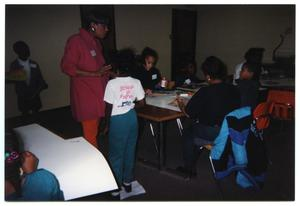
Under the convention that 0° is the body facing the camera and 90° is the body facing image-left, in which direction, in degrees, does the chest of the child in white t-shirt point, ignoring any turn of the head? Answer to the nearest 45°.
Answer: approximately 180°

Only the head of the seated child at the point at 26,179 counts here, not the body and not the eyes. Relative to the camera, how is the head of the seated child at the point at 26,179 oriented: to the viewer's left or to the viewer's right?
to the viewer's right

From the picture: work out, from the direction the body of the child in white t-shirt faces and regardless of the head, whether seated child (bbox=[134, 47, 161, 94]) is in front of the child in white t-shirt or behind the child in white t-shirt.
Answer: in front

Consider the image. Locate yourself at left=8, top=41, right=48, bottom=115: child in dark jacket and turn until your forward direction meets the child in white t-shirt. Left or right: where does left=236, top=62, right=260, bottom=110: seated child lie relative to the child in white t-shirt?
left

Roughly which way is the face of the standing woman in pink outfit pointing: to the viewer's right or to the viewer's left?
to the viewer's right

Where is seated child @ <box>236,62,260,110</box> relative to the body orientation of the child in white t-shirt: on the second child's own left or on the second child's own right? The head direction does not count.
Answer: on the second child's own right

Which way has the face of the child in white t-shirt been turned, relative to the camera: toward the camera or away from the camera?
away from the camera

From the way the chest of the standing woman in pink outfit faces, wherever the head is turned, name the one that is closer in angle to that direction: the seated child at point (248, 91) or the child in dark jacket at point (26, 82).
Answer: the seated child

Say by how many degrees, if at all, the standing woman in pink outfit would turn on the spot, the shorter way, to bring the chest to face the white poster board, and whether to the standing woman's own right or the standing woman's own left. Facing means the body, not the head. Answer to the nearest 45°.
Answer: approximately 45° to the standing woman's own right

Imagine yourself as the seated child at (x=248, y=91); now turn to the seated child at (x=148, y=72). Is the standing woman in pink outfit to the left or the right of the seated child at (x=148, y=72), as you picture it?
left

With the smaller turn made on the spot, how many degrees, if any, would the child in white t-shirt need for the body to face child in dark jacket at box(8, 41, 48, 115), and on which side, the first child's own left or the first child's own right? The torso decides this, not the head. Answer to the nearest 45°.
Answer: approximately 45° to the first child's own left

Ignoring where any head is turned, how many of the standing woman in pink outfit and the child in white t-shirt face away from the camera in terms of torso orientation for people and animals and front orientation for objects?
1

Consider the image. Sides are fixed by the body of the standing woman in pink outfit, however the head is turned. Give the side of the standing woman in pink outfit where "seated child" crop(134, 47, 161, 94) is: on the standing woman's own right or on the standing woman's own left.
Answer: on the standing woman's own left

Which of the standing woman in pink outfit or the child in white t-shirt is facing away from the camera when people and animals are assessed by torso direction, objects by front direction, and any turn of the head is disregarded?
the child in white t-shirt

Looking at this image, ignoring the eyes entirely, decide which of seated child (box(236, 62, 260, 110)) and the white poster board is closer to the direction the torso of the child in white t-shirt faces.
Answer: the seated child

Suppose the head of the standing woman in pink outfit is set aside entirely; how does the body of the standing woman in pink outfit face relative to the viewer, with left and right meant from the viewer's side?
facing the viewer and to the right of the viewer
